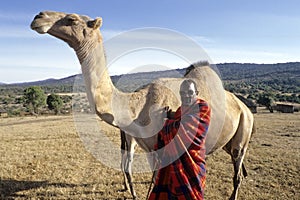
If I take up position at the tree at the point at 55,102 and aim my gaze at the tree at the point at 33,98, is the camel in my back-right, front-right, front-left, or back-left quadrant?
back-left

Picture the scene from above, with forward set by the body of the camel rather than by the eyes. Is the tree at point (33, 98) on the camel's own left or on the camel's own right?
on the camel's own right

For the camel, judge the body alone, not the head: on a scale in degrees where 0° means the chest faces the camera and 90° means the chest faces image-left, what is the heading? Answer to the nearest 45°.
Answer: approximately 90°

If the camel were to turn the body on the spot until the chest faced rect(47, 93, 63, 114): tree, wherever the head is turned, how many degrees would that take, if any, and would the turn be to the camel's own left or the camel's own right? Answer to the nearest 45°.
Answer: approximately 90° to the camel's own right

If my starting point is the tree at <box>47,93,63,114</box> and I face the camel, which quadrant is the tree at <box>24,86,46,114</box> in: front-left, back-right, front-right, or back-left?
back-right
